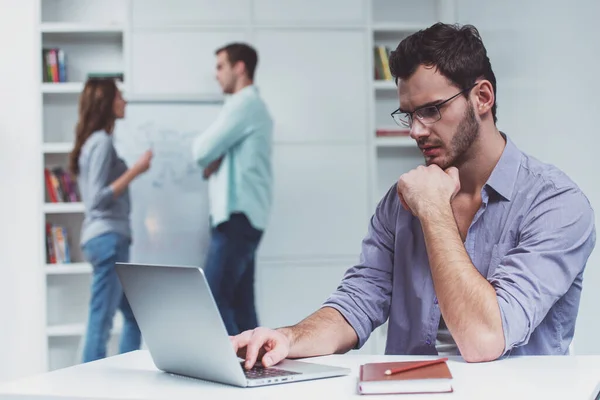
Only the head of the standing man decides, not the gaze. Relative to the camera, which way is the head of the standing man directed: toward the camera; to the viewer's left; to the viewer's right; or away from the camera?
to the viewer's left

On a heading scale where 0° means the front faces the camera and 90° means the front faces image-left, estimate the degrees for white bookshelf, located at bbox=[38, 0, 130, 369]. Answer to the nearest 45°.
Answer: approximately 0°

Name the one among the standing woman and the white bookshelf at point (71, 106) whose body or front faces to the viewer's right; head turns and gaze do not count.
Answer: the standing woman

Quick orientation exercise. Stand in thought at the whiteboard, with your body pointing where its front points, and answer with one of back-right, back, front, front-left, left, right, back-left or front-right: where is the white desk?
front

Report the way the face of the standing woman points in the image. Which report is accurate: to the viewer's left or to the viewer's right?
to the viewer's right

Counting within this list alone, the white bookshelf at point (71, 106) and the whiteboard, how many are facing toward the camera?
2

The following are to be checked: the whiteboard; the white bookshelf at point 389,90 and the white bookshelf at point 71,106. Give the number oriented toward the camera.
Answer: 3

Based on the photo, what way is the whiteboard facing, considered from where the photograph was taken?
facing the viewer

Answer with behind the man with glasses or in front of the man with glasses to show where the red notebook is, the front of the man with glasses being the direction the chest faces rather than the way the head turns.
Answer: in front

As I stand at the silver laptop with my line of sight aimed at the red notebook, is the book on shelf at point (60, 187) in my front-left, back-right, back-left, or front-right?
back-left

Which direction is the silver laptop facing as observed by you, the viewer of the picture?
facing away from the viewer and to the right of the viewer

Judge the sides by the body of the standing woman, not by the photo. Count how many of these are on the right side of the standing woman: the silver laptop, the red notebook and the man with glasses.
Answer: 3

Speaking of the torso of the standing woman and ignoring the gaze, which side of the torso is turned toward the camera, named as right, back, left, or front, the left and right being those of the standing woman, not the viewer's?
right

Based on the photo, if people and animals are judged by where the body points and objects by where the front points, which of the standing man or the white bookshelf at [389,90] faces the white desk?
the white bookshelf

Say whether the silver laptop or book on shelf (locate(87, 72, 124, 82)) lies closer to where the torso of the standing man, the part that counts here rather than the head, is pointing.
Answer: the book on shelf

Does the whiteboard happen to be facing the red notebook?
yes
